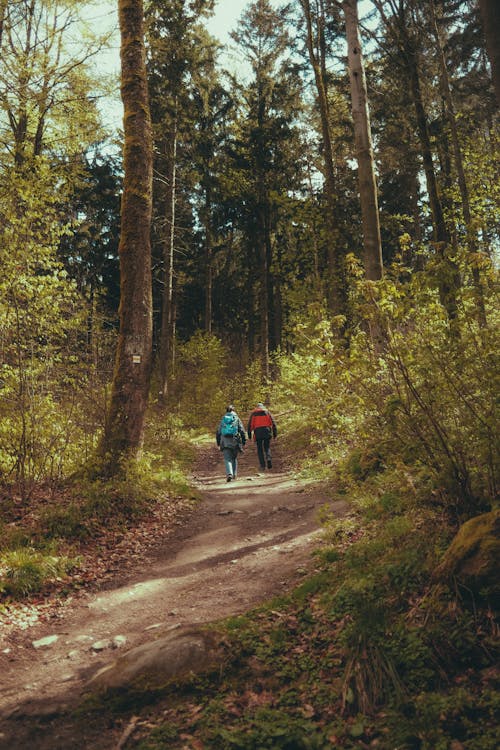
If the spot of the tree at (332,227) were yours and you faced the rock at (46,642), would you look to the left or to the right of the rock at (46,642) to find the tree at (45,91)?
right

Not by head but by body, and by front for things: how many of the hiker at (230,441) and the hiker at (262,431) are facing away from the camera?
2

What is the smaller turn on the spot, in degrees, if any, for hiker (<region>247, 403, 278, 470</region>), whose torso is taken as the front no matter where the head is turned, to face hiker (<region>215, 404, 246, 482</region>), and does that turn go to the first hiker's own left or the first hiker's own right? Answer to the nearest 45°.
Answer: approximately 135° to the first hiker's own left

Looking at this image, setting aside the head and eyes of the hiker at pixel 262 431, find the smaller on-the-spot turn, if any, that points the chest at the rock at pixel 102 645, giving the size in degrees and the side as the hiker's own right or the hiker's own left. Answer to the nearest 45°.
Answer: approximately 180°

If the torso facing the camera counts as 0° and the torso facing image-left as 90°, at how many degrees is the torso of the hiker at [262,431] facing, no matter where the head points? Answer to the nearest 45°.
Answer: approximately 180°

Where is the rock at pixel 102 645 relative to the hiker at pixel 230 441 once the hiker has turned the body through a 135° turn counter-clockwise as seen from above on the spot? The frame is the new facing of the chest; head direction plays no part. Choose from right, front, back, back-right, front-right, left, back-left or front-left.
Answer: front-left

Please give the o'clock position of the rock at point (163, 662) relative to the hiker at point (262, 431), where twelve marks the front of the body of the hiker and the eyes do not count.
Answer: The rock is roughly at 6 o'clock from the hiker.

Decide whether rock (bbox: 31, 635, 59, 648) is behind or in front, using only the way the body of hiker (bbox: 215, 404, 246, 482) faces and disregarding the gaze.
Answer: behind

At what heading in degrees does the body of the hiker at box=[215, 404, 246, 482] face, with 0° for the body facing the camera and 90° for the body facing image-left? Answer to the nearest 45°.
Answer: approximately 180°

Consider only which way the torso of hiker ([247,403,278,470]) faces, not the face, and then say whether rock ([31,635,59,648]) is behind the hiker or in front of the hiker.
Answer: behind
